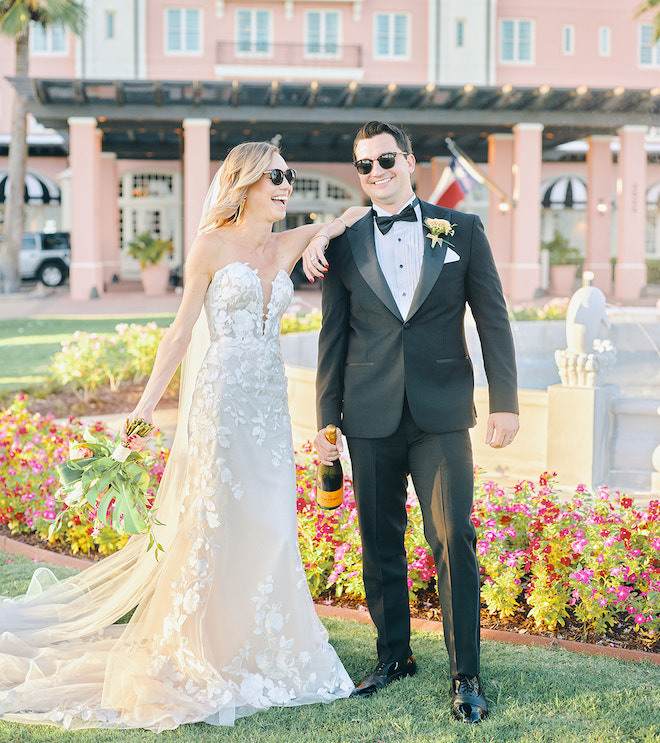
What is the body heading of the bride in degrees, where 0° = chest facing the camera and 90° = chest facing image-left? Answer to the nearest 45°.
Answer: approximately 315°

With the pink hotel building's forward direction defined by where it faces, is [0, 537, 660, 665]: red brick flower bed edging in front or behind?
in front

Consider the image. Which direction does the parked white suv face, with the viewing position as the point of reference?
facing to the left of the viewer

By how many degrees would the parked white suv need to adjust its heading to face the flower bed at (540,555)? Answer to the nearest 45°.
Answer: approximately 90° to its left

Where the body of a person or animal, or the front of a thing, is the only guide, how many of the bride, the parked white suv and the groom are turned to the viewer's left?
1

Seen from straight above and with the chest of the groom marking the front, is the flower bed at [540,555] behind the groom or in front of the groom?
behind

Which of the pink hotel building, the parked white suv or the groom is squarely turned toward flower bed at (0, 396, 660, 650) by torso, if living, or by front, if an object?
the pink hotel building

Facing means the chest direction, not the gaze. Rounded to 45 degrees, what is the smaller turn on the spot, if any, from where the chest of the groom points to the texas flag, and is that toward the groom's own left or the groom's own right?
approximately 180°

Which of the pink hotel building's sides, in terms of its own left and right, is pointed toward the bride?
front

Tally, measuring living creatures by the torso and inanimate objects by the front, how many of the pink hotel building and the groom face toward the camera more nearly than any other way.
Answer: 2

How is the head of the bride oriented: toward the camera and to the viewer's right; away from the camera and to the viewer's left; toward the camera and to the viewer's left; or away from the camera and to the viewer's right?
toward the camera and to the viewer's right
